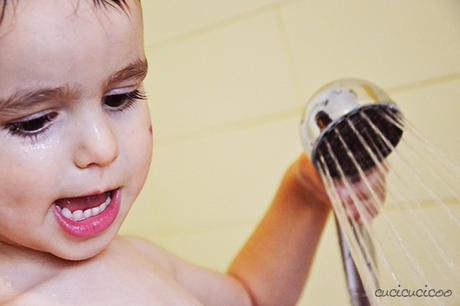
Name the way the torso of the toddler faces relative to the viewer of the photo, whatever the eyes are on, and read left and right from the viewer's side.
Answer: facing the viewer and to the right of the viewer

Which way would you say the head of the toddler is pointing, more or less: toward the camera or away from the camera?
toward the camera
